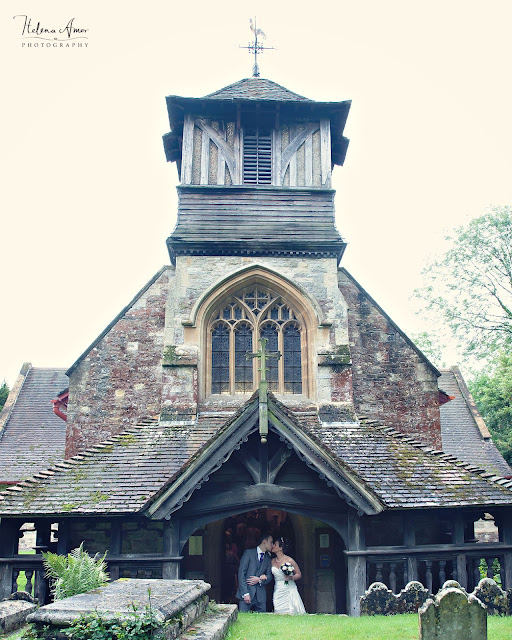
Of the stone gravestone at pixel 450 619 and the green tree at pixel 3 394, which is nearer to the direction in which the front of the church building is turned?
the stone gravestone

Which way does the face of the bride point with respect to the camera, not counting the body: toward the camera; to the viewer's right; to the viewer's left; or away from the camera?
to the viewer's left

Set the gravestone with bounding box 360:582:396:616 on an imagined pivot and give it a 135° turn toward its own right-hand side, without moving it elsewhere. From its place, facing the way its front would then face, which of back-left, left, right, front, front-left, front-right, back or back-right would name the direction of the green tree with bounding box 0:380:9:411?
front

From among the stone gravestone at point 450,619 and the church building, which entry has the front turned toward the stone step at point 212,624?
the church building

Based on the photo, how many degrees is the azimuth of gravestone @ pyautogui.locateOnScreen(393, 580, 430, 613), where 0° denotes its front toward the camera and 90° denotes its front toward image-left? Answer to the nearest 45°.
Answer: approximately 0°

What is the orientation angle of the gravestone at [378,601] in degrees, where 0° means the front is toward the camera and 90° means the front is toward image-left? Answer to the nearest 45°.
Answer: approximately 0°

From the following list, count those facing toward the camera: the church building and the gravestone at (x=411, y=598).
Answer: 2

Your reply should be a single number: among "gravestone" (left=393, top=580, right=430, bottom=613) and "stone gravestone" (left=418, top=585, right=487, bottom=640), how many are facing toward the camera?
2

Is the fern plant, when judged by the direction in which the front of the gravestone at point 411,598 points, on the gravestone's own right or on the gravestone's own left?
on the gravestone's own right

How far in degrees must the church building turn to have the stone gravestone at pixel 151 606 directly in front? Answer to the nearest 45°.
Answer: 0° — it already faces it
